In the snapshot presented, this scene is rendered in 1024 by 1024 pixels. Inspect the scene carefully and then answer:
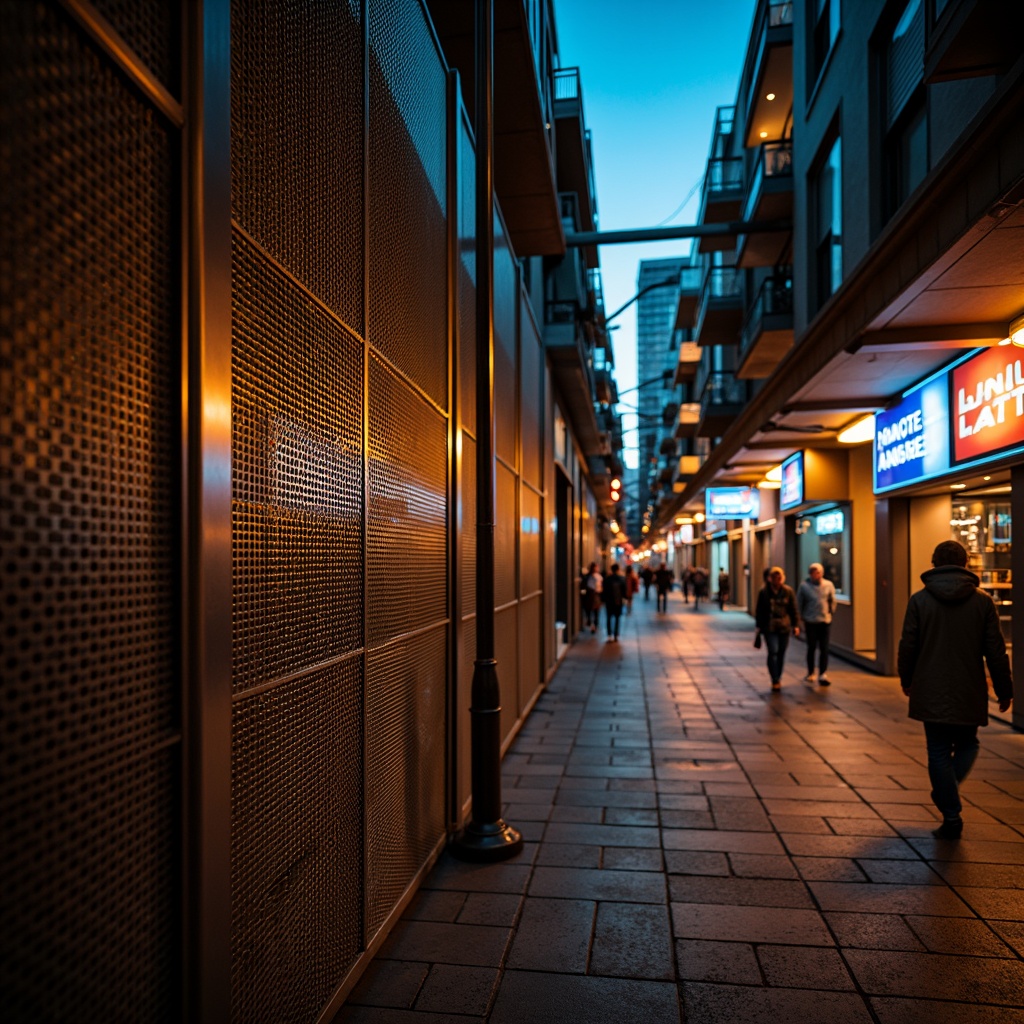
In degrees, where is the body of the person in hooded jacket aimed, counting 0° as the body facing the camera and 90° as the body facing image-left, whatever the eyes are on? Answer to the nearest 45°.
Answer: approximately 180°

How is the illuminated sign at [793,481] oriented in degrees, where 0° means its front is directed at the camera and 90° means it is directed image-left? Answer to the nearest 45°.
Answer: approximately 45°

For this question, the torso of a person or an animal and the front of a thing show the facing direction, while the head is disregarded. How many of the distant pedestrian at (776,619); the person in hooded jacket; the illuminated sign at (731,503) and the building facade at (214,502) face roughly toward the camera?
2

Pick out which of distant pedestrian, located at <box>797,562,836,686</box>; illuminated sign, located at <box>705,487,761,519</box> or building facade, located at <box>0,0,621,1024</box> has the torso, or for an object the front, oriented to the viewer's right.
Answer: the building facade

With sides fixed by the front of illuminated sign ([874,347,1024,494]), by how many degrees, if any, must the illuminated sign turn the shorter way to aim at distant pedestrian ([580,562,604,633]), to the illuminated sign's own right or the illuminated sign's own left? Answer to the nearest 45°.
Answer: approximately 90° to the illuminated sign's own right

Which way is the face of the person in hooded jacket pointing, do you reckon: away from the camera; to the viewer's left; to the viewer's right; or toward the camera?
away from the camera

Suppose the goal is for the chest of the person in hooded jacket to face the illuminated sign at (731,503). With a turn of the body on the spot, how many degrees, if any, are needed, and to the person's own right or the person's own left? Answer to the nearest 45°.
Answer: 0° — they already face it

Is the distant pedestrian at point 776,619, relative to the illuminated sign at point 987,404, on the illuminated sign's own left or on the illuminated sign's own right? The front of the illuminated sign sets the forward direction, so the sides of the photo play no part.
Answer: on the illuminated sign's own right

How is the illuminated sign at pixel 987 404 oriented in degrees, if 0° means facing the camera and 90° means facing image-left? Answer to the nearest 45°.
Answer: approximately 45°

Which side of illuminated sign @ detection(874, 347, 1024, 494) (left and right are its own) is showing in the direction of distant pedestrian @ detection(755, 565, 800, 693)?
right
